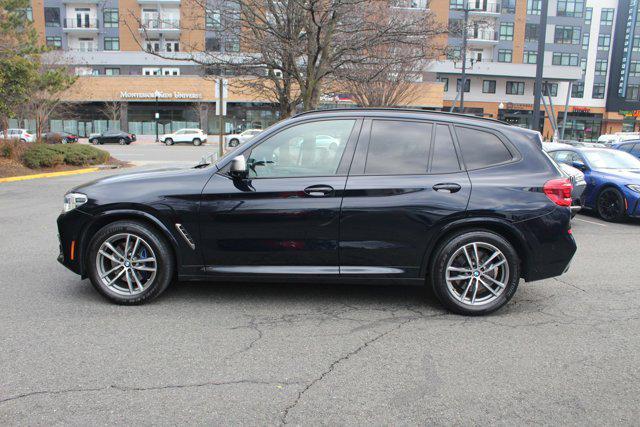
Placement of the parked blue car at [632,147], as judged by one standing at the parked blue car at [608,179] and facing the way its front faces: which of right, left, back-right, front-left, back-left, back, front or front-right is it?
back-left

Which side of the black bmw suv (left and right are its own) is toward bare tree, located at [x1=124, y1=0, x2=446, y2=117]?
right

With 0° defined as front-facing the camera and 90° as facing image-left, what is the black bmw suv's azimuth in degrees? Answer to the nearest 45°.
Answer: approximately 90°

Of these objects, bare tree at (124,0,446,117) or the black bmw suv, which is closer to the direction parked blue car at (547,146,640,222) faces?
the black bmw suv

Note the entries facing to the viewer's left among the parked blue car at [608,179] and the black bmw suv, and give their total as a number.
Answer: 1

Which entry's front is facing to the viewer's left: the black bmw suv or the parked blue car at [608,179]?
the black bmw suv

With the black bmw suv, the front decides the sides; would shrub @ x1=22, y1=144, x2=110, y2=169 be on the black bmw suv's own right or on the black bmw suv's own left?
on the black bmw suv's own right

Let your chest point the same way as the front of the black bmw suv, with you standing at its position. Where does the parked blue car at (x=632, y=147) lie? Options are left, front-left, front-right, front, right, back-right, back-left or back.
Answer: back-right

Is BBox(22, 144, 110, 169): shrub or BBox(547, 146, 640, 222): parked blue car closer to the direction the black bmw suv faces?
the shrub

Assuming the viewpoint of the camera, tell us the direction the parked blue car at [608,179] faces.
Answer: facing the viewer and to the right of the viewer
